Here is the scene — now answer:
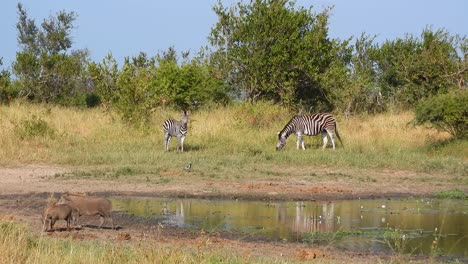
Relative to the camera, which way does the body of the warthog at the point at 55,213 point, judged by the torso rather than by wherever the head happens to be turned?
to the viewer's left

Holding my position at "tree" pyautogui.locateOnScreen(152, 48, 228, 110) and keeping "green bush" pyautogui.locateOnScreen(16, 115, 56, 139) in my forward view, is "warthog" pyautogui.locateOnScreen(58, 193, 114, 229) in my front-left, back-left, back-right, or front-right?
front-left

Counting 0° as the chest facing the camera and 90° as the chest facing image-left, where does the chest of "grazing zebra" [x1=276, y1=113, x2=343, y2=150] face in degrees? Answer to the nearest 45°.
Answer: approximately 90°

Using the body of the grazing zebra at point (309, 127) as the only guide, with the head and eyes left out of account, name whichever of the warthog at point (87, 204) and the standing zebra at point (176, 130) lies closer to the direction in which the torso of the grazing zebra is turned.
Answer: the standing zebra

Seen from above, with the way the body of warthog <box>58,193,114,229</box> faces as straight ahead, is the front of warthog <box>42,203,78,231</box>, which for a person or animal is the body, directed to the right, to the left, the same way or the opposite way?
the same way

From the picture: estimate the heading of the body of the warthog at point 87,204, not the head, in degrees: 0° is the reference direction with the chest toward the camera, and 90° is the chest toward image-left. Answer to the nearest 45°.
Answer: approximately 90°

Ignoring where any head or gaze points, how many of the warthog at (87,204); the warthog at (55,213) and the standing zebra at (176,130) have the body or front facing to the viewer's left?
2

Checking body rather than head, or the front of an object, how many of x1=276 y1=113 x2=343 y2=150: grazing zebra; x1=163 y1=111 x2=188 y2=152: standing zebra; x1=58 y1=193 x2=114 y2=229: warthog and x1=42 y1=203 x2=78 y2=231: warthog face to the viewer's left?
3

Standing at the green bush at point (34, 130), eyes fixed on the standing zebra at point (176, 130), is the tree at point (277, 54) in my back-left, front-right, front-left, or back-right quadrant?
front-left

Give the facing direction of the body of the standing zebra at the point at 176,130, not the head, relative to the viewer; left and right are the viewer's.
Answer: facing the viewer and to the right of the viewer

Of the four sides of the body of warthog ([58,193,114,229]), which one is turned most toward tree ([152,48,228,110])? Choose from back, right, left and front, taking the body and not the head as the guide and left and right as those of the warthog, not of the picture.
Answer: right

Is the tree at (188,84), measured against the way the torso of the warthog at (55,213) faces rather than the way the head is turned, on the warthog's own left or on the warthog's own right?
on the warthog's own right

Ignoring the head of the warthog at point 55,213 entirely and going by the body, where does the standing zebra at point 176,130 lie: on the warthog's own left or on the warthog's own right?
on the warthog's own right
